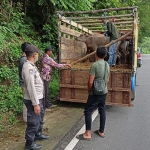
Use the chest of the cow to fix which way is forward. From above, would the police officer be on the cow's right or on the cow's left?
on the cow's left

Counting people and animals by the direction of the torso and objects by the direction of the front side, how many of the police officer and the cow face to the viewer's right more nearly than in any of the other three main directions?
1

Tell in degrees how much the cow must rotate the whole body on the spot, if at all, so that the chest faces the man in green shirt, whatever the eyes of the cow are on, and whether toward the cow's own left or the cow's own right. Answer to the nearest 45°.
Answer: approximately 90° to the cow's own left

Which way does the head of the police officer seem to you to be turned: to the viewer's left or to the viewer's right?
to the viewer's right

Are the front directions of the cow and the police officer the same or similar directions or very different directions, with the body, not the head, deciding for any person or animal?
very different directions

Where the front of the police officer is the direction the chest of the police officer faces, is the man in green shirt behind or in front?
in front

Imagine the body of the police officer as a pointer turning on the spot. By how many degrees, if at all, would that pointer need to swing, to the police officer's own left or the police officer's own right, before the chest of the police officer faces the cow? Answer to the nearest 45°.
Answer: approximately 45° to the police officer's own left

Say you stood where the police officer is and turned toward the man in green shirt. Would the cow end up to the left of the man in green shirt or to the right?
left

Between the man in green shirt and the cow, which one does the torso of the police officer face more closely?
the man in green shirt

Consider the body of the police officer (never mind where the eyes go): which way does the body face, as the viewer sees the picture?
to the viewer's right
